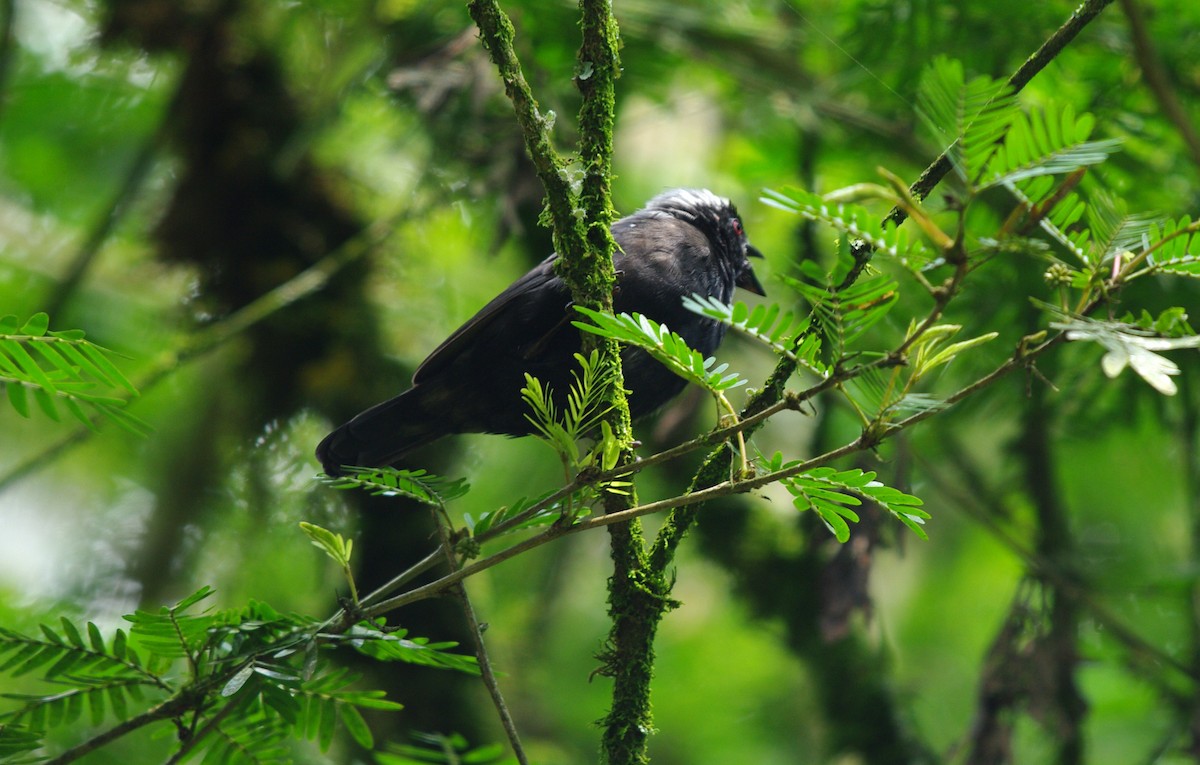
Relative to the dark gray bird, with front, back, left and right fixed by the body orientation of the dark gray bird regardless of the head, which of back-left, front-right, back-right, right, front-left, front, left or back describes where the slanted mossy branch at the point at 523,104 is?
right

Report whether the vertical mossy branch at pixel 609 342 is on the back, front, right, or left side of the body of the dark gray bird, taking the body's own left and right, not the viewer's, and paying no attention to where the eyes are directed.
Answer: right

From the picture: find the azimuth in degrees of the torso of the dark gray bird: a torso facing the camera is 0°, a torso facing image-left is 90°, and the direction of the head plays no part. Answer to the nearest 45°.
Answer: approximately 270°
